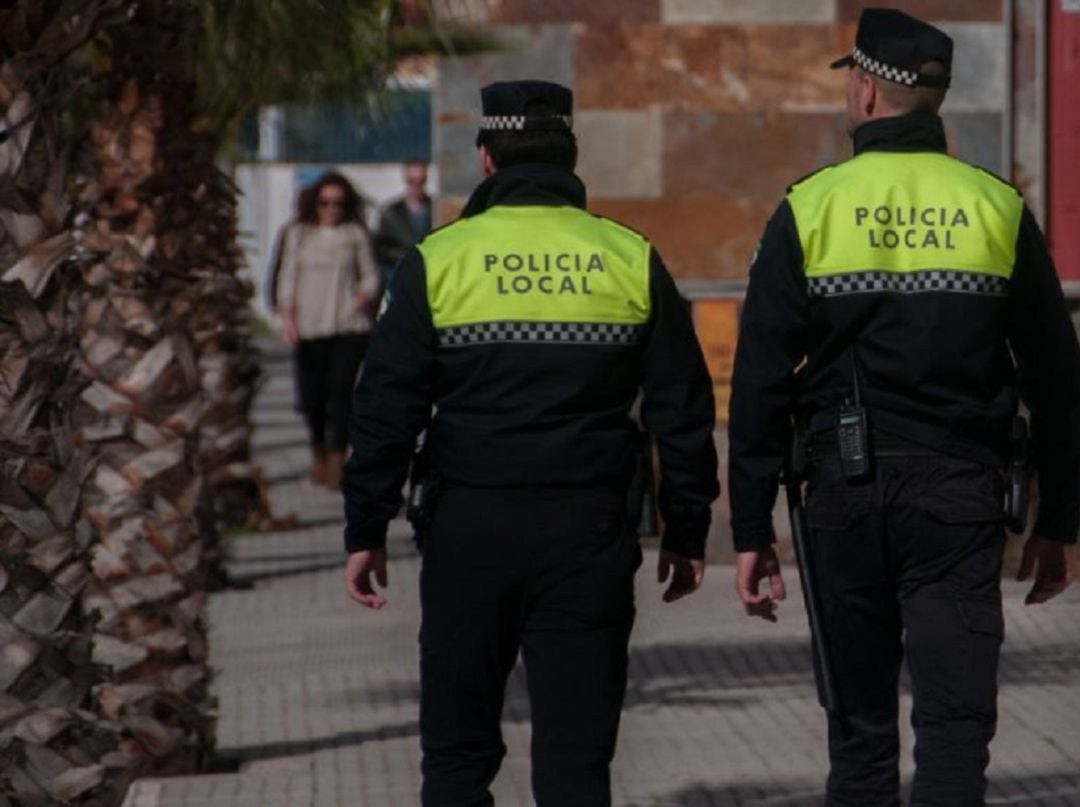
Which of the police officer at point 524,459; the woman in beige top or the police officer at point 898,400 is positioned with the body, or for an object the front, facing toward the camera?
the woman in beige top

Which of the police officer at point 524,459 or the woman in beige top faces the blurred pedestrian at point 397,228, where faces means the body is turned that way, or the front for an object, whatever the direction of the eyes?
the police officer

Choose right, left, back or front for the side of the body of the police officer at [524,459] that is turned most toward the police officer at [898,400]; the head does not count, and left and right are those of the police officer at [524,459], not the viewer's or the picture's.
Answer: right

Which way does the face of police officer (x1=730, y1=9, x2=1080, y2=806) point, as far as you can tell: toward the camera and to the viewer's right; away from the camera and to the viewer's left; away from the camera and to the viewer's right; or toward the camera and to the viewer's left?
away from the camera and to the viewer's left

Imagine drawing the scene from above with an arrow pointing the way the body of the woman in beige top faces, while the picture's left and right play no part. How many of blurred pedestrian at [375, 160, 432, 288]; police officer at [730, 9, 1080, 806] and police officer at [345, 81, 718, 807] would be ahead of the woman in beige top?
2

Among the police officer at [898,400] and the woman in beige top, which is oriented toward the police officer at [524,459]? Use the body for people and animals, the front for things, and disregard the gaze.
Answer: the woman in beige top

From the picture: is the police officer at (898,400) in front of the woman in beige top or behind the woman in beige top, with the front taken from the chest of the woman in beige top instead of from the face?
in front

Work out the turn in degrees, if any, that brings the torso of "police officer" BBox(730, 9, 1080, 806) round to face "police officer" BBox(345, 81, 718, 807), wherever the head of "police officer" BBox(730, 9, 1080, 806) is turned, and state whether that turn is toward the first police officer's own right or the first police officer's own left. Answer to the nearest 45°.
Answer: approximately 90° to the first police officer's own left

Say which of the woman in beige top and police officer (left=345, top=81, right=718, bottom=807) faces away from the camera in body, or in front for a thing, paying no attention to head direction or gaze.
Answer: the police officer

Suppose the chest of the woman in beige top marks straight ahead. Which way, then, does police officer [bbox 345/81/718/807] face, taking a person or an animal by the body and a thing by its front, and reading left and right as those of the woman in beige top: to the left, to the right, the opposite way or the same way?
the opposite way

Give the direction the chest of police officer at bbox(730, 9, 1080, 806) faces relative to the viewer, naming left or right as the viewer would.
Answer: facing away from the viewer

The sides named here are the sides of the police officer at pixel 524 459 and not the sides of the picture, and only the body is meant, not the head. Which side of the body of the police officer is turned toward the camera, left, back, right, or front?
back
